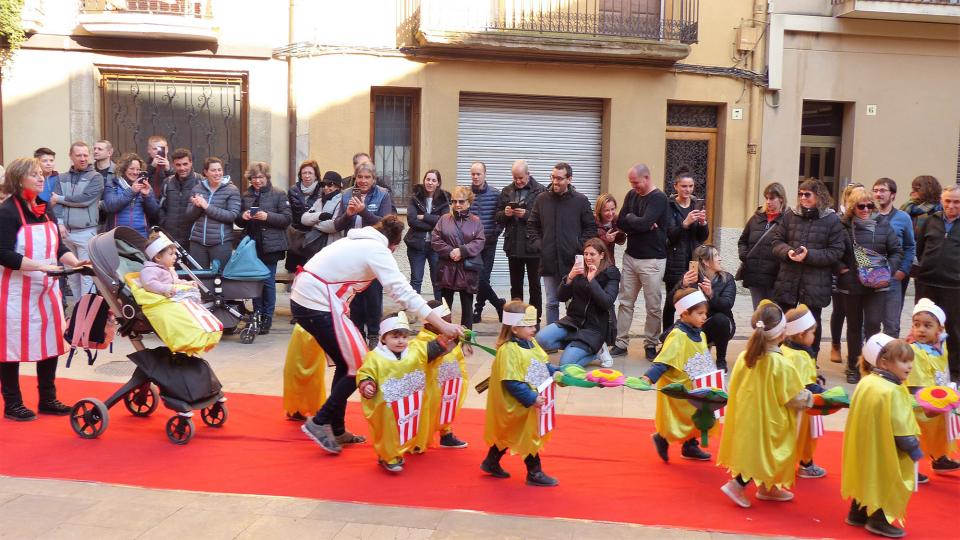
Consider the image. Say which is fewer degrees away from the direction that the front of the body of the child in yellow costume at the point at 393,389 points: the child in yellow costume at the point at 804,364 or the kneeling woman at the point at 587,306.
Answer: the child in yellow costume

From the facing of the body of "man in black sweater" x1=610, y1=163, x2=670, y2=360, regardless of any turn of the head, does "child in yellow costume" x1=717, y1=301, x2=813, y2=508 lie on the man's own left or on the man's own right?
on the man's own left

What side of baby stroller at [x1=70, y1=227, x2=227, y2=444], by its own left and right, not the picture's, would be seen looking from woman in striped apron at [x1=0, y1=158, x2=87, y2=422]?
back

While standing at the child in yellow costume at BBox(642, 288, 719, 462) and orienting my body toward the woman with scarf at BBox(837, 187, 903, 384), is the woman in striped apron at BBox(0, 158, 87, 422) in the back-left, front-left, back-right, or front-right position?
back-left

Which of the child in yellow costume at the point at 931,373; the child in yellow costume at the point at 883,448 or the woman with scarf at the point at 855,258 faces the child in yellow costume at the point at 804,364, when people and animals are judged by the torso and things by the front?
the woman with scarf

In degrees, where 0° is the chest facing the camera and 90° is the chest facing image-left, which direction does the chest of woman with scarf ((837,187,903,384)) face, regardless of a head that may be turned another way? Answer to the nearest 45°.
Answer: approximately 0°

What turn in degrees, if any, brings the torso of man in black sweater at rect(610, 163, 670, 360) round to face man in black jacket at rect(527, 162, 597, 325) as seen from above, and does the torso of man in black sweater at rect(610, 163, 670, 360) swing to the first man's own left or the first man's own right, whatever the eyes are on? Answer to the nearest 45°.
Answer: approximately 45° to the first man's own right
